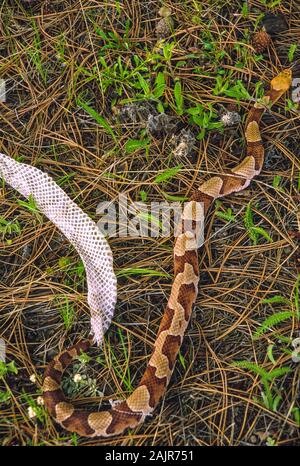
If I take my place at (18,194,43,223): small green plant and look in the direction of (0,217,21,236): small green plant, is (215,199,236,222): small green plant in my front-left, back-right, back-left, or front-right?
back-left

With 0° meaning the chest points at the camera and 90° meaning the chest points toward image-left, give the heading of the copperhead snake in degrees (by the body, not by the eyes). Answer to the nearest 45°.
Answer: approximately 225°

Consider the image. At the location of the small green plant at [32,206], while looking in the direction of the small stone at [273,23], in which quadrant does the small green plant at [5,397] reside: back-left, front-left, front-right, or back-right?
back-right

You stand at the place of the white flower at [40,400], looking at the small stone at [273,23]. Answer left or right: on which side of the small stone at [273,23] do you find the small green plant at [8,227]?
left

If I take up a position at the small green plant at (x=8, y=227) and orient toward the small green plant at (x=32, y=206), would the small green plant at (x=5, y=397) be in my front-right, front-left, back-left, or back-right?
back-right

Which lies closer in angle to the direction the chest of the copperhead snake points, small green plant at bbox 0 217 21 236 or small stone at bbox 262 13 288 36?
the small stone

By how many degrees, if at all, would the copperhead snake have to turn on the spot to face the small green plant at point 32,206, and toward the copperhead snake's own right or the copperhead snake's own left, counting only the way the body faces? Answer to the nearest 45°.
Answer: approximately 90° to the copperhead snake's own left
